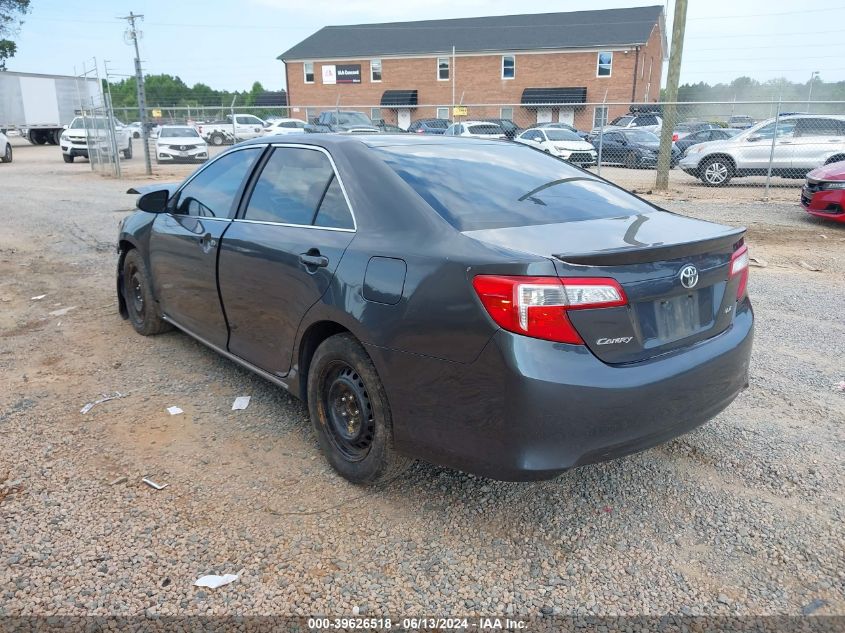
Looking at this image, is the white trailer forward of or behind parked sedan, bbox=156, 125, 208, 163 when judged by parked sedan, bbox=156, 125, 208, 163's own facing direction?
behind

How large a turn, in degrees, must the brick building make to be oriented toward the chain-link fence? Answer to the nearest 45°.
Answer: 0° — it already faces it

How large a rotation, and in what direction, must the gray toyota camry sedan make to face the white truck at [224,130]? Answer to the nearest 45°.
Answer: approximately 45° to its right

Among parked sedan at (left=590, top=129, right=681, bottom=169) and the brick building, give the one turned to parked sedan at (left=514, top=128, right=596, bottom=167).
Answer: the brick building

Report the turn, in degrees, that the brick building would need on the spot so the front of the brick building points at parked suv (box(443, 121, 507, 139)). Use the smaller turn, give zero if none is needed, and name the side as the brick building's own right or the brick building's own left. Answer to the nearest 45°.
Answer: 0° — it already faces it

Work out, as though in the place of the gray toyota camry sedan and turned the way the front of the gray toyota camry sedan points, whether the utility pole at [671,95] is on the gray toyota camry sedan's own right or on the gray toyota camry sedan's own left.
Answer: on the gray toyota camry sedan's own right

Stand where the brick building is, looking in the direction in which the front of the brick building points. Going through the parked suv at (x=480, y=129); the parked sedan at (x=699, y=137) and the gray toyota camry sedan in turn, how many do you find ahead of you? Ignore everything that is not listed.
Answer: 3
